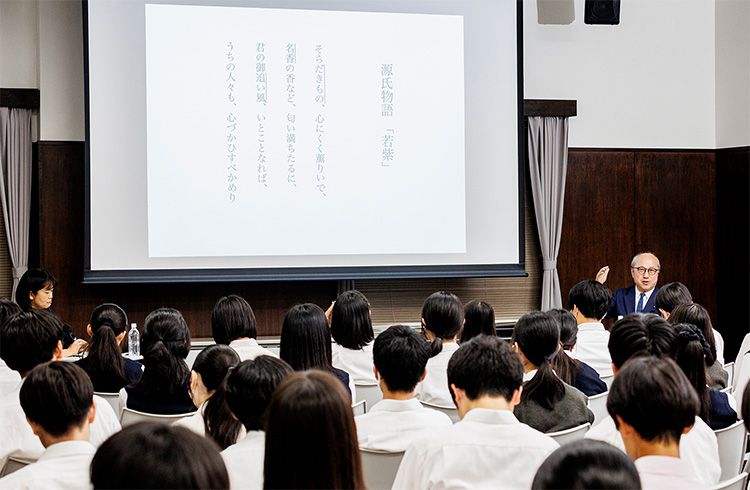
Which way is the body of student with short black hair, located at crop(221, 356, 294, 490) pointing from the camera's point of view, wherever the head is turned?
away from the camera

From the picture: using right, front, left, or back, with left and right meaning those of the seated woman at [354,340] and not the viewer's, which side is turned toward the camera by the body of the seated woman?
back

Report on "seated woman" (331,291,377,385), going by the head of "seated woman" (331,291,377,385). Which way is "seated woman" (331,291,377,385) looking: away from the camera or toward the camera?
away from the camera

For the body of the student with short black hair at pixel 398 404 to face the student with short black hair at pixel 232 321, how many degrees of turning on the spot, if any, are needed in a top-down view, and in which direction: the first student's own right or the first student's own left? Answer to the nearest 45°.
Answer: approximately 45° to the first student's own left

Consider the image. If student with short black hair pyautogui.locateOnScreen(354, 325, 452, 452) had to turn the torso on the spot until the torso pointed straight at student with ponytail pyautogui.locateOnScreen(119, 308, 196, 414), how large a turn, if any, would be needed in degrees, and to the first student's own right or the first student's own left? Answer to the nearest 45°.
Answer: approximately 45° to the first student's own left

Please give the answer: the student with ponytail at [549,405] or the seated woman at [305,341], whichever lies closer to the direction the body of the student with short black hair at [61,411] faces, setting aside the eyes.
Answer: the seated woman

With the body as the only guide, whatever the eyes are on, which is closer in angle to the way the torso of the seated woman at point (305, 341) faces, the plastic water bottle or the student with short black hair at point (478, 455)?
the plastic water bottle

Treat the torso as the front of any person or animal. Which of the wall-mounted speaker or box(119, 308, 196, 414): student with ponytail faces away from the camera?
the student with ponytail

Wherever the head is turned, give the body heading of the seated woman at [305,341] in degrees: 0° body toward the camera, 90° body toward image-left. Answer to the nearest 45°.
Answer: approximately 180°

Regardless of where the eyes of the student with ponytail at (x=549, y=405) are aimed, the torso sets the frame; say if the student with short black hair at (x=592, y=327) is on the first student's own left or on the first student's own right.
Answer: on the first student's own right

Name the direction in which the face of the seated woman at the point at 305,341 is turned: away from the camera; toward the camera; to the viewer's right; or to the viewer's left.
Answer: away from the camera

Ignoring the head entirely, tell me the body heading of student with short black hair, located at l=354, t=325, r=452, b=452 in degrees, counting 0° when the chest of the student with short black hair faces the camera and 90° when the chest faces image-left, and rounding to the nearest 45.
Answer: approximately 180°
